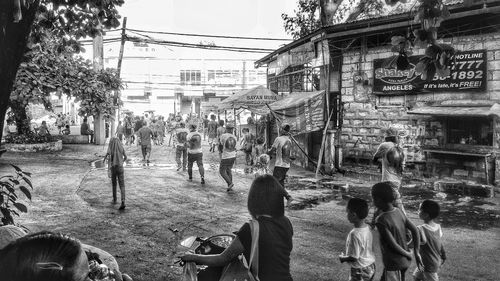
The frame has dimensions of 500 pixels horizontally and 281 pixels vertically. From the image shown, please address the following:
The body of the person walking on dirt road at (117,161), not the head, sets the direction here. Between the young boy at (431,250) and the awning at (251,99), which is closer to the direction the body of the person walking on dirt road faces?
the awning

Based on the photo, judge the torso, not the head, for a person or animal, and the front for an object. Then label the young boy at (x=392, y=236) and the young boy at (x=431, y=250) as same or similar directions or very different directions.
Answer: same or similar directions

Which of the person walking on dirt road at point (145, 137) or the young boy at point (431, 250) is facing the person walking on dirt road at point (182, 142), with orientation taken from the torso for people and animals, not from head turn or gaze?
the young boy

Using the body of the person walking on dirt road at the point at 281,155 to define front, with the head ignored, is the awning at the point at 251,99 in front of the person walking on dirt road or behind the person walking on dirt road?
in front

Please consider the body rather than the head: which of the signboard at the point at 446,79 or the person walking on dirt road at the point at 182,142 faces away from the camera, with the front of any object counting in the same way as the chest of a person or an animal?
the person walking on dirt road

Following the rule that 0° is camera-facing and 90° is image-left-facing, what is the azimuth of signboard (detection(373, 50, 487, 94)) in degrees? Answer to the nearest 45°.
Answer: approximately 45°

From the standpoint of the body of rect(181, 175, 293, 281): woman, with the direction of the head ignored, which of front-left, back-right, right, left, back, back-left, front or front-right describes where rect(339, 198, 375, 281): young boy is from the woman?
right

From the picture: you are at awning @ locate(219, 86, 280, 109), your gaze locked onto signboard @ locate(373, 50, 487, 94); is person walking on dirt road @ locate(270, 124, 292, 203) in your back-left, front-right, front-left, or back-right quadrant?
front-right

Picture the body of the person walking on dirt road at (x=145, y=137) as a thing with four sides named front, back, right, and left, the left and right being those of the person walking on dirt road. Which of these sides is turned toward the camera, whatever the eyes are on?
back

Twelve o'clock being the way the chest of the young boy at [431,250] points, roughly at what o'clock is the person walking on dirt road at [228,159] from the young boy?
The person walking on dirt road is roughly at 12 o'clock from the young boy.

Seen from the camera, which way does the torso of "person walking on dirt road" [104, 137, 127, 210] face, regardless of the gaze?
away from the camera

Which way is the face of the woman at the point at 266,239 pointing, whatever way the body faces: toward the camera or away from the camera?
away from the camera

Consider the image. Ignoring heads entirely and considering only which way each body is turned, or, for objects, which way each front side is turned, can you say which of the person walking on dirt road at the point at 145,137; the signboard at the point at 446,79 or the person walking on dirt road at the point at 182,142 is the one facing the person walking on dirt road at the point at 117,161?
the signboard

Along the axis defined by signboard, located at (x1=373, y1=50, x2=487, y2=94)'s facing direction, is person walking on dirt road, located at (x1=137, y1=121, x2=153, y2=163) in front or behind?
in front

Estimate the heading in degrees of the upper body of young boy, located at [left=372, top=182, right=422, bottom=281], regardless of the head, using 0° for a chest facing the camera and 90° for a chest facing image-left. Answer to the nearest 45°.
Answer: approximately 135°

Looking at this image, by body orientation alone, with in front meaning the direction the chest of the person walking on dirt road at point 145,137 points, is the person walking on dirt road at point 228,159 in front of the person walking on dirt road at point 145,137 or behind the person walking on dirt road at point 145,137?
behind

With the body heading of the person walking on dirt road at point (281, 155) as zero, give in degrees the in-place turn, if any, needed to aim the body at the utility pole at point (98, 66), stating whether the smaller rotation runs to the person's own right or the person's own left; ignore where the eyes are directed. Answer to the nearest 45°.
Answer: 0° — they already face it

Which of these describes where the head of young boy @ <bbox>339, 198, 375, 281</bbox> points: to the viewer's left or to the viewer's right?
to the viewer's left

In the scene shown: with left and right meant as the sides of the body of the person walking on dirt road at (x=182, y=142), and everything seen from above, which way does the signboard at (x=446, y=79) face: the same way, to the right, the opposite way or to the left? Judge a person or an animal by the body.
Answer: to the left

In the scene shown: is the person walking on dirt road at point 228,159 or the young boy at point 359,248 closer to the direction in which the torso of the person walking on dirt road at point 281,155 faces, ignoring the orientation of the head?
the person walking on dirt road
